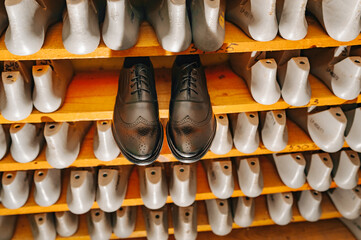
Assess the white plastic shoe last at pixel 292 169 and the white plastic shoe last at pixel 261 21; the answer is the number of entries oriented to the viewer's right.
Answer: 0
